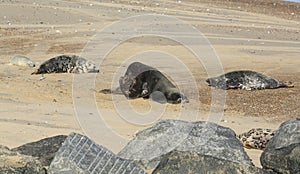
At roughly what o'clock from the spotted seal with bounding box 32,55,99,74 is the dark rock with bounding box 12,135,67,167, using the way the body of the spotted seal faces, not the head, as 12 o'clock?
The dark rock is roughly at 3 o'clock from the spotted seal.

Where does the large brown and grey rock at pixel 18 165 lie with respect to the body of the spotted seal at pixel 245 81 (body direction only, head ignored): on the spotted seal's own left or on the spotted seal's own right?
on the spotted seal's own left

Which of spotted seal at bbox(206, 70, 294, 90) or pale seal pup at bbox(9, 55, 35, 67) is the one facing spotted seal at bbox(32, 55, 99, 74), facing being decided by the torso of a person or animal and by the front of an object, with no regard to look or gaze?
spotted seal at bbox(206, 70, 294, 90)

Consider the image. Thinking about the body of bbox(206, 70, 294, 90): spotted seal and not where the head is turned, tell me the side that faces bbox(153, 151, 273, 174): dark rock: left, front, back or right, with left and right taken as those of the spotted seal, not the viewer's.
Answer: left

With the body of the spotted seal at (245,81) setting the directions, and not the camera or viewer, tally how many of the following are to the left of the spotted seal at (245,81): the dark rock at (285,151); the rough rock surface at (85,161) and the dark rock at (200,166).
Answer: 3

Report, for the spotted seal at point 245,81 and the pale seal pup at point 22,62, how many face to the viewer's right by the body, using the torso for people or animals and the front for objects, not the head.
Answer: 1

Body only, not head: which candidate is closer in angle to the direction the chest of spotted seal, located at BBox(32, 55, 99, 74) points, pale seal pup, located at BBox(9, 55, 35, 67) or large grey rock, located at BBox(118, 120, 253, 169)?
the large grey rock

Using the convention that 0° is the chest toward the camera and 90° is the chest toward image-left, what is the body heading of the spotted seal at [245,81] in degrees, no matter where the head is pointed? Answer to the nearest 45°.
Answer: approximately 90°

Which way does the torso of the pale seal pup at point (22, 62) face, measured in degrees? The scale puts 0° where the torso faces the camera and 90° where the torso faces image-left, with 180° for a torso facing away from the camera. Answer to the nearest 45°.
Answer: approximately 270°

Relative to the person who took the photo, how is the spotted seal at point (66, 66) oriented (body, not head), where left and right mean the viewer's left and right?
facing to the right of the viewer
